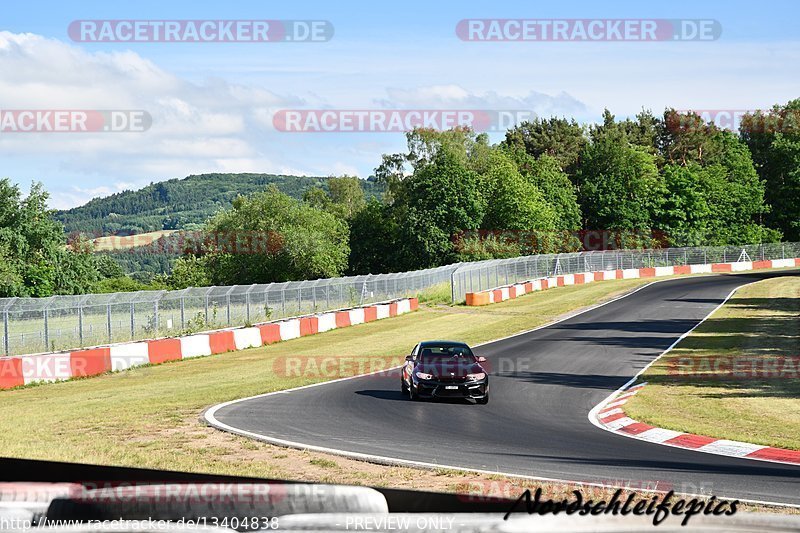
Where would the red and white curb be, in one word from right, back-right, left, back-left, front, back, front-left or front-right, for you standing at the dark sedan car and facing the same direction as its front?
front-left

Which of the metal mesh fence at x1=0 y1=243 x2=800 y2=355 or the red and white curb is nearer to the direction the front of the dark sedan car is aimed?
the red and white curb

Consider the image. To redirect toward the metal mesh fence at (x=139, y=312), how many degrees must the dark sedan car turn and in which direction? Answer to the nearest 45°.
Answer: approximately 135° to its right

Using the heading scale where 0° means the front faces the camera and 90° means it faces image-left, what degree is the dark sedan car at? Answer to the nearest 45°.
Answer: approximately 0°

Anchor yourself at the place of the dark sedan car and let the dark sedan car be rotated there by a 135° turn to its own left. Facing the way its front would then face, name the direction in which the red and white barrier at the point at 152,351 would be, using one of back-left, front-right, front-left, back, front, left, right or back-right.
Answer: left
